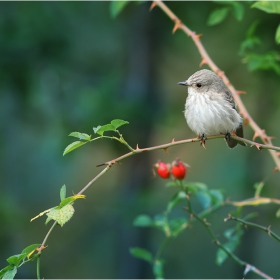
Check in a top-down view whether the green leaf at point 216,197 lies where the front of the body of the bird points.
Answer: no

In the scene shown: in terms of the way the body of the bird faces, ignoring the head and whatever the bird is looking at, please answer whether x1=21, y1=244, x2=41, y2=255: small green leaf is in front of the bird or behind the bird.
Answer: in front

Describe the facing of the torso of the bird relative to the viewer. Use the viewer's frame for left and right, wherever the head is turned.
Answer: facing the viewer and to the left of the viewer
